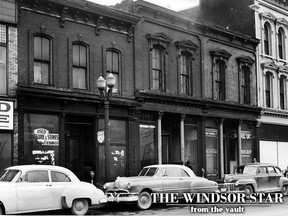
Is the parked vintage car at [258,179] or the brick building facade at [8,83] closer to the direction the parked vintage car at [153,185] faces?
the brick building facade

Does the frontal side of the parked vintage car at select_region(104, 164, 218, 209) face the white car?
yes

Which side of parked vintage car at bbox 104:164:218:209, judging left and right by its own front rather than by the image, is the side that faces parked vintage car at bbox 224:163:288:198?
back

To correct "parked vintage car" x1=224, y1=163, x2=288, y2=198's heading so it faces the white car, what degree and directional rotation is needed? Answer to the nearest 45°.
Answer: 0° — it already faces it

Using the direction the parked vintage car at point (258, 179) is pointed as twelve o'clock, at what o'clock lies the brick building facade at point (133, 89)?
The brick building facade is roughly at 2 o'clock from the parked vintage car.

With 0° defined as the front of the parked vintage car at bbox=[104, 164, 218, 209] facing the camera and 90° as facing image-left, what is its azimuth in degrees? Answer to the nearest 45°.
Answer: approximately 45°

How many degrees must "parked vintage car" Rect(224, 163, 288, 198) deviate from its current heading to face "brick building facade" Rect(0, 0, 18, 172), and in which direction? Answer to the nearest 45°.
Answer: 0° — it already faces it

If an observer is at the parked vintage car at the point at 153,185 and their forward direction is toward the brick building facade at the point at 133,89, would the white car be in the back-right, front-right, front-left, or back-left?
back-left

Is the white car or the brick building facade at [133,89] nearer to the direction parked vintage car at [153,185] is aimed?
the white car

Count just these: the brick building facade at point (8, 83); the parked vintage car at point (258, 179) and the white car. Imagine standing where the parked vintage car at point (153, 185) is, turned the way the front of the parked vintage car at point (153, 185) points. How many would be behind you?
1
